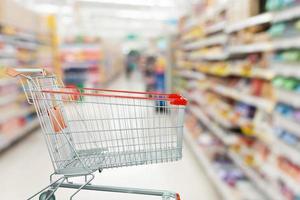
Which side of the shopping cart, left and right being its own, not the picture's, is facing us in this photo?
right

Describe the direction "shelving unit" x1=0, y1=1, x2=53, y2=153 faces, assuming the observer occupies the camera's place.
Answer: facing the viewer and to the right of the viewer

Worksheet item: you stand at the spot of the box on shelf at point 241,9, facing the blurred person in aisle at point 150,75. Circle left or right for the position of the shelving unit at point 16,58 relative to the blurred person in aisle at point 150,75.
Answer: left

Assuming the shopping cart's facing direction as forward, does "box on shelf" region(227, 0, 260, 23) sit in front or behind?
in front

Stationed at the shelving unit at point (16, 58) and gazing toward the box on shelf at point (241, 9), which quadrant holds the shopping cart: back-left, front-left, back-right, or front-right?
front-right

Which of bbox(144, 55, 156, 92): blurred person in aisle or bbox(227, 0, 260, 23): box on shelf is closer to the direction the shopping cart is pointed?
the box on shelf

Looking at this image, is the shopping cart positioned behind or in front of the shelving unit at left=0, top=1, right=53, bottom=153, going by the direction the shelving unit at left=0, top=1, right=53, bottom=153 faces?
in front

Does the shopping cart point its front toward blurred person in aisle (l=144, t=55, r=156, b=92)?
no

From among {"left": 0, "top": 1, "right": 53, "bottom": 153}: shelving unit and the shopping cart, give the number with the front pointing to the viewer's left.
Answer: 0
